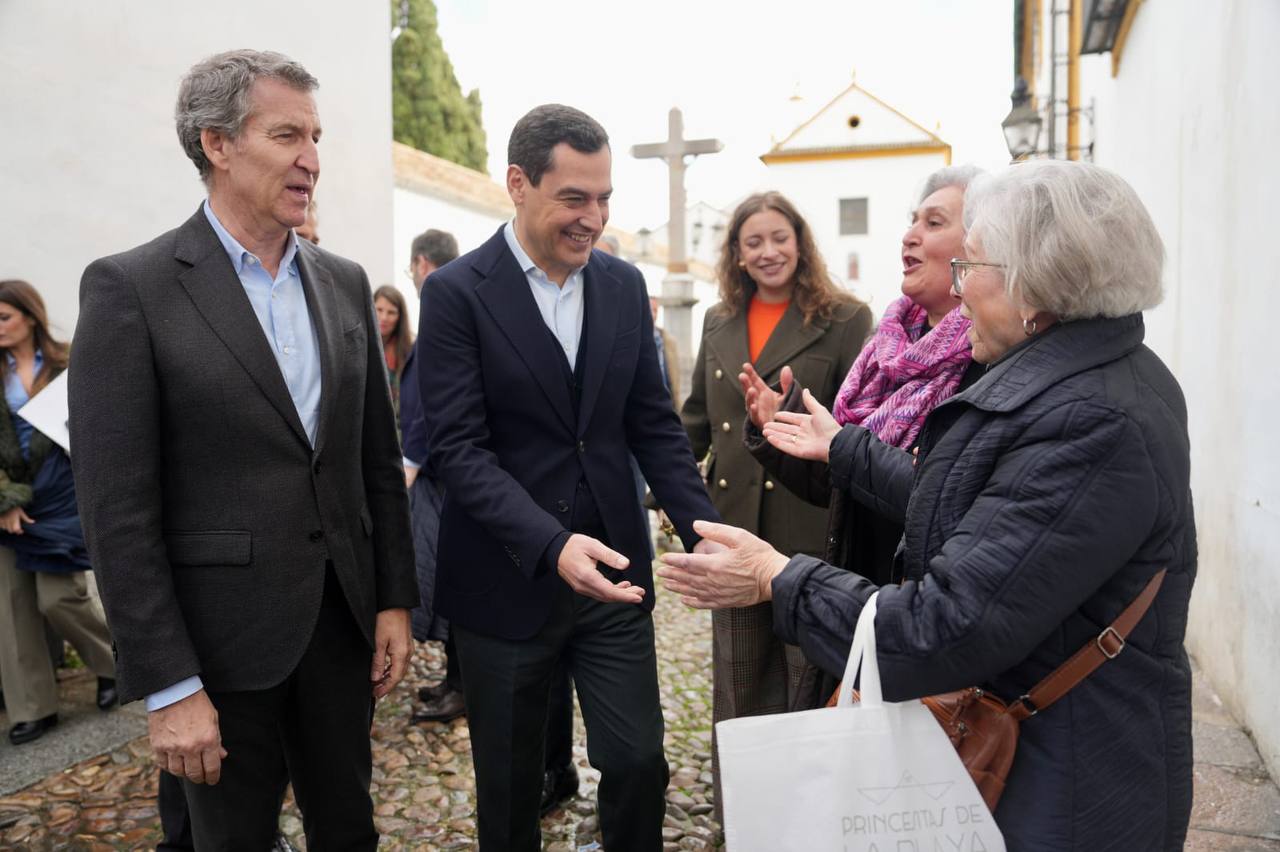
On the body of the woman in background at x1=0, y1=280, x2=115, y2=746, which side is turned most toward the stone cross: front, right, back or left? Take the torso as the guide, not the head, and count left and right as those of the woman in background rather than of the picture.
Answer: back

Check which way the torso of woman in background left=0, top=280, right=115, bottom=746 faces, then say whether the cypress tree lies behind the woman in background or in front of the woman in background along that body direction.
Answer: behind

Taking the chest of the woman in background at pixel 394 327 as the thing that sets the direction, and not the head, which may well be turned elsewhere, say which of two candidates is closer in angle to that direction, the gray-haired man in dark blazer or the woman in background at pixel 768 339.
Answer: the gray-haired man in dark blazer

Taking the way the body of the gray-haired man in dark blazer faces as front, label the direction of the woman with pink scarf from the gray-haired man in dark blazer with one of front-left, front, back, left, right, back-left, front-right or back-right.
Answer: front-left

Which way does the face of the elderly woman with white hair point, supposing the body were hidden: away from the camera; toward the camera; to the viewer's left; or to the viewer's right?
to the viewer's left

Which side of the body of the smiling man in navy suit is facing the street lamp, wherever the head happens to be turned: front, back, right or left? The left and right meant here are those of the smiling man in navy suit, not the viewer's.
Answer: left

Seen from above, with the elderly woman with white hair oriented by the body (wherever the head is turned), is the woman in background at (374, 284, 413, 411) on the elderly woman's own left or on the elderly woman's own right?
on the elderly woman's own right

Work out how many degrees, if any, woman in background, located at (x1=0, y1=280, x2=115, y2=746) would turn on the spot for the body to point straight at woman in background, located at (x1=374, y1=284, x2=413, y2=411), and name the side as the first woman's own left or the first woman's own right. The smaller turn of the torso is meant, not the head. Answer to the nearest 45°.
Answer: approximately 135° to the first woman's own left

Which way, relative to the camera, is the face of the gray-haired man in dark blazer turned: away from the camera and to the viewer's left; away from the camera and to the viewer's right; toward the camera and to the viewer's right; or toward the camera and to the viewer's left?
toward the camera and to the viewer's right

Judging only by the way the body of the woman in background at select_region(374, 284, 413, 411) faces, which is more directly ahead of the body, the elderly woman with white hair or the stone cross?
the elderly woman with white hair

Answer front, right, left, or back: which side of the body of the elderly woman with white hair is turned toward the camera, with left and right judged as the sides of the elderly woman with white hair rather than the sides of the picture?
left

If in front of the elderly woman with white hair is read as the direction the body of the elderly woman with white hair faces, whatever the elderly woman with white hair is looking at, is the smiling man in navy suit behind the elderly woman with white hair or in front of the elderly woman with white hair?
in front

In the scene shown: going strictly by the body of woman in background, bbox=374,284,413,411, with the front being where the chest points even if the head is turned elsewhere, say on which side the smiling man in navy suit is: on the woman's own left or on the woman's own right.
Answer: on the woman's own left

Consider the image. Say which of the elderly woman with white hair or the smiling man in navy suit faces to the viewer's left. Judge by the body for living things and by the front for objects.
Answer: the elderly woman with white hair

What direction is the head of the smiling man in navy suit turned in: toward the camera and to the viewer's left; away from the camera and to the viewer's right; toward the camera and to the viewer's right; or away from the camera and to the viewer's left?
toward the camera and to the viewer's right

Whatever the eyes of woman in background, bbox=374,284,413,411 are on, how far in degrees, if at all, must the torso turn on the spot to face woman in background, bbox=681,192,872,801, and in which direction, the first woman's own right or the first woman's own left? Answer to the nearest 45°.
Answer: approximately 90° to the first woman's own left
